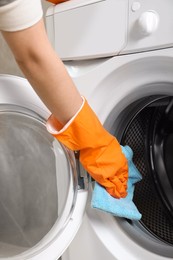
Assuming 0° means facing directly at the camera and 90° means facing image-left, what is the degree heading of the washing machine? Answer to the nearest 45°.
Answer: approximately 0°
